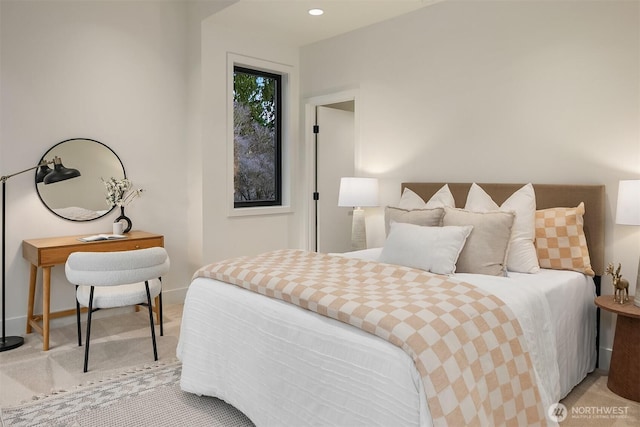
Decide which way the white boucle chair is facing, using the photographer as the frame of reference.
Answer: facing away from the viewer

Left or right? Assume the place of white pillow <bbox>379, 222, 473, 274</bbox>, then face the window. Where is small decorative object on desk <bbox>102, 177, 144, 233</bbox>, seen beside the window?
left

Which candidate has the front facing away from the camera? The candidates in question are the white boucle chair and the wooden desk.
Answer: the white boucle chair

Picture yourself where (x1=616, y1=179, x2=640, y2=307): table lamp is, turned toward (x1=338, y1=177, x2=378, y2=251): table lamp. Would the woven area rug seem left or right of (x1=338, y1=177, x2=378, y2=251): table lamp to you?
left

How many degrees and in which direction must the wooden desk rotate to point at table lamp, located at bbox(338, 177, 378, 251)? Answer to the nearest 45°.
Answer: approximately 45° to its left

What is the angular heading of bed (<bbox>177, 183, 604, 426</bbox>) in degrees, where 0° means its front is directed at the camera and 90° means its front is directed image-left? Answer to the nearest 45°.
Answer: approximately 45°

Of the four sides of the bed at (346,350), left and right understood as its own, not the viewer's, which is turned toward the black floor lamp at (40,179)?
right

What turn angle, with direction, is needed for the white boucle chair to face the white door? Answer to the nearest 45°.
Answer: approximately 45° to its right

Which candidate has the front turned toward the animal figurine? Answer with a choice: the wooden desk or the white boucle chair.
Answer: the wooden desk
